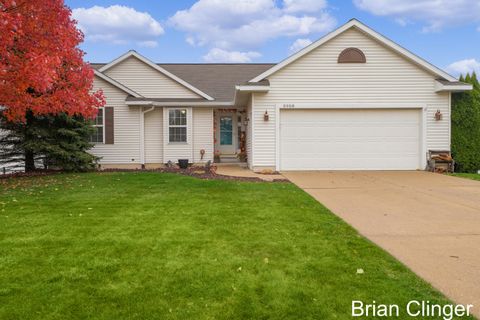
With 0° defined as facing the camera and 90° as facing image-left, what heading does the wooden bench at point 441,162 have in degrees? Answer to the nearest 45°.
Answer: approximately 0°

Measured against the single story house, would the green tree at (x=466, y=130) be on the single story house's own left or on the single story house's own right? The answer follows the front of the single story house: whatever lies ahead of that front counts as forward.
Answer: on the single story house's own left

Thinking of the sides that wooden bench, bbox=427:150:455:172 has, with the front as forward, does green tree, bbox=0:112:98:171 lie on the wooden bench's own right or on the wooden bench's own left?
on the wooden bench's own right

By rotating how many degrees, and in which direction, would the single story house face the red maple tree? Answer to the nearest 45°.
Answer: approximately 45° to its right

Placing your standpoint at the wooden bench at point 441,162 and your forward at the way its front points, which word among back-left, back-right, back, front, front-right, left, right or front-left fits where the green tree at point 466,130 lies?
back-left

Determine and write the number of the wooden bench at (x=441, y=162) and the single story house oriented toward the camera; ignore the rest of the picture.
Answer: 2

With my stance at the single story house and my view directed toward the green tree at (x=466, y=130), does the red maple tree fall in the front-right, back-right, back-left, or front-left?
back-right

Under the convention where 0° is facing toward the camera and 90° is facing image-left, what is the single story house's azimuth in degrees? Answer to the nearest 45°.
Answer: approximately 0°
